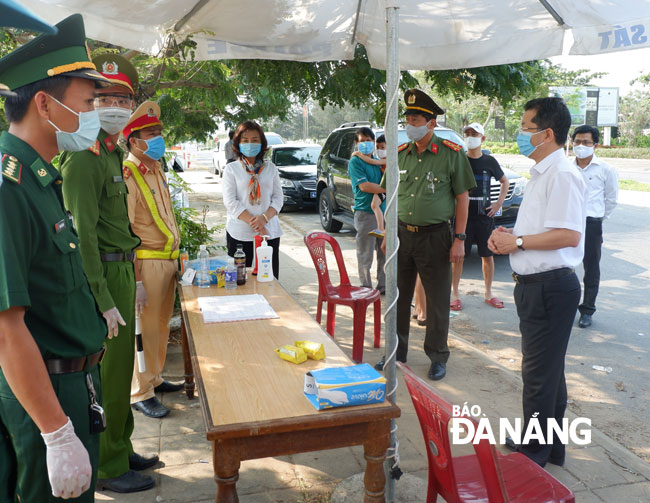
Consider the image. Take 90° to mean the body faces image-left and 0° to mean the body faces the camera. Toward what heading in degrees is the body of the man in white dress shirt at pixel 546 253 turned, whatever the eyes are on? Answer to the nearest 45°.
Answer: approximately 90°

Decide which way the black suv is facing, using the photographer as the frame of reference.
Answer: facing the viewer and to the right of the viewer

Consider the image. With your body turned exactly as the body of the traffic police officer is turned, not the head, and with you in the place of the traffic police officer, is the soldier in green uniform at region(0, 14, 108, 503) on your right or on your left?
on your right

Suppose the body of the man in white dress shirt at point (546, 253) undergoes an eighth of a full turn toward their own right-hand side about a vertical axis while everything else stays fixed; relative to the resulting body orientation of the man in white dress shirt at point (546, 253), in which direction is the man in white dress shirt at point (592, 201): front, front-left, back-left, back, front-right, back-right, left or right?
front-right

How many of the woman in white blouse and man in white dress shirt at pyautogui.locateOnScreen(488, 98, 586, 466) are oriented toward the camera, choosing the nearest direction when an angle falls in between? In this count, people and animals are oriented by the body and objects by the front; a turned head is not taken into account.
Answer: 1

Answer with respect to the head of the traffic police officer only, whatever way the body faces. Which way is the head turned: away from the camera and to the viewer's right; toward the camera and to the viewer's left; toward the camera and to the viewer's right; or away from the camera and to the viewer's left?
toward the camera and to the viewer's right

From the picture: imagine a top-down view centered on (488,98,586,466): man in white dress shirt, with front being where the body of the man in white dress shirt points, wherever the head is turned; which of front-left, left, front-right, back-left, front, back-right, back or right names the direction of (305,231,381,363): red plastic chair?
front-right

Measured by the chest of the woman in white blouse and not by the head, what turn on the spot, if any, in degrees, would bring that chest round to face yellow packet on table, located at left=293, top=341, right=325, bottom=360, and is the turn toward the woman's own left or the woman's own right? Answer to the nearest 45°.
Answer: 0° — they already face it

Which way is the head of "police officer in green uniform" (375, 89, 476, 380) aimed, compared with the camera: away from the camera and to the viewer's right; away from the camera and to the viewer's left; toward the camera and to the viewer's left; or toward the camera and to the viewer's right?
toward the camera and to the viewer's left

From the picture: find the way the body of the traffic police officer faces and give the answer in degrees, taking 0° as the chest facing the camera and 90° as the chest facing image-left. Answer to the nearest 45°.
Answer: approximately 315°

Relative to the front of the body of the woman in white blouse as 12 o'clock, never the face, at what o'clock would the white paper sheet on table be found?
The white paper sheet on table is roughly at 12 o'clock from the woman in white blouse.

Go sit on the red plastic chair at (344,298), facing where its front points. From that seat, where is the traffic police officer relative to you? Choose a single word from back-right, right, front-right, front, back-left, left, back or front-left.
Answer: right

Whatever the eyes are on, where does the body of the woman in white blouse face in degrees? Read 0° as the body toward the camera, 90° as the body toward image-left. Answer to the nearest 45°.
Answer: approximately 0°
